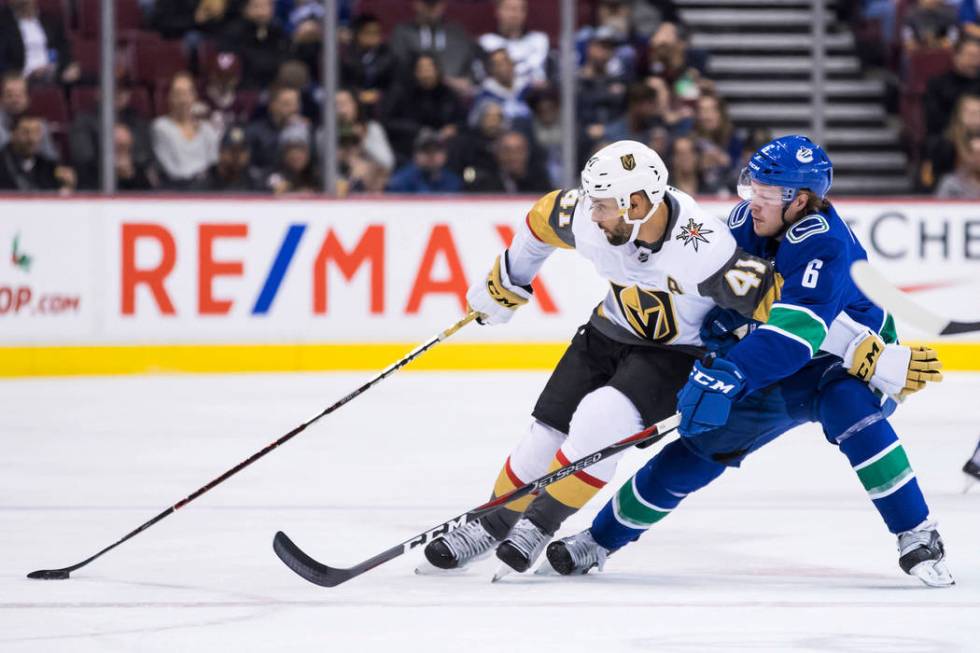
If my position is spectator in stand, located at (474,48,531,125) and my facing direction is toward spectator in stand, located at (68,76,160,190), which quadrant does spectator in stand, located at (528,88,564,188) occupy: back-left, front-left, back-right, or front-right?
back-left

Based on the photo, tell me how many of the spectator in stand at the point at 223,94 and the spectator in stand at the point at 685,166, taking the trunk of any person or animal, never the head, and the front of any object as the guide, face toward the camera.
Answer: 2

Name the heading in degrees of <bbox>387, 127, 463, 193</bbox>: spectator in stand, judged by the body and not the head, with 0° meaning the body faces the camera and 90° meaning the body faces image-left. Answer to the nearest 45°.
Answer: approximately 0°

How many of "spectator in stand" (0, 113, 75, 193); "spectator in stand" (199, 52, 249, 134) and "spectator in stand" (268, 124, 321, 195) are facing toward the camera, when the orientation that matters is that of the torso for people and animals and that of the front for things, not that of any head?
3

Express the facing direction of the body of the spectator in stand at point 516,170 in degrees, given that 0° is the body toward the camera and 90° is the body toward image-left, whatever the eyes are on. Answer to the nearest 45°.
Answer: approximately 0°

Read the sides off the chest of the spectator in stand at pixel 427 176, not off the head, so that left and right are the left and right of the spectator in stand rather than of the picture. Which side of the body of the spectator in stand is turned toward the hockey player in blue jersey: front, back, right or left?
front
